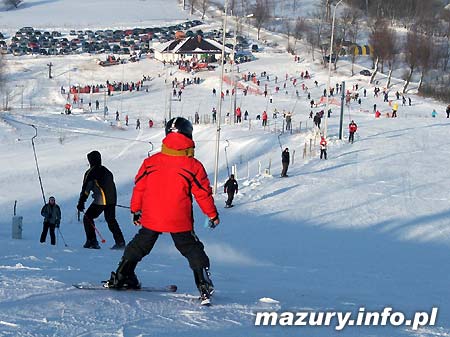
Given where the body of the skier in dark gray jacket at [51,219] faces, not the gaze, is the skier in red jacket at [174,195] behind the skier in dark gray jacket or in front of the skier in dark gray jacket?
in front

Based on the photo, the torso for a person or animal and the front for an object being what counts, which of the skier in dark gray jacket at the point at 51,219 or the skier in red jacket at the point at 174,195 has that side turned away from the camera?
the skier in red jacket

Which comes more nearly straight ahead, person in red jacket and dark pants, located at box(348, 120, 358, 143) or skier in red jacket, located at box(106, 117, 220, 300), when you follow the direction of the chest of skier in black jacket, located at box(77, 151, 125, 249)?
the person in red jacket and dark pants

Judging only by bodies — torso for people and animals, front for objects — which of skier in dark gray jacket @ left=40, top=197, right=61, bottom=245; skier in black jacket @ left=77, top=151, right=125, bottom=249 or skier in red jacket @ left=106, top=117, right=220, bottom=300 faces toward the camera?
skier in dark gray jacket @ left=40, top=197, right=61, bottom=245

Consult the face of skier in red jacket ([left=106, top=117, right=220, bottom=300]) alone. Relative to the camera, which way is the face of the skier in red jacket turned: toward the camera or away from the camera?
away from the camera

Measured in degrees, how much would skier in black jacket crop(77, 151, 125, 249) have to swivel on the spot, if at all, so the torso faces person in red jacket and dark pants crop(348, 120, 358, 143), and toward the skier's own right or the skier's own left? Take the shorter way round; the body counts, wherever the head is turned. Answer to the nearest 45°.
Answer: approximately 90° to the skier's own right

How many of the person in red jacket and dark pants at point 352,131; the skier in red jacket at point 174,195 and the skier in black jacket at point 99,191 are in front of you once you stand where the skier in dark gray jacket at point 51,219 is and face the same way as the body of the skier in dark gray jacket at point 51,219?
2

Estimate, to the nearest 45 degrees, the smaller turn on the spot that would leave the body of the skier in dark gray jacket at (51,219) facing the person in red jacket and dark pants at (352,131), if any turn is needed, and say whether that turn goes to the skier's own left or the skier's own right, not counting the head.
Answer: approximately 135° to the skier's own left

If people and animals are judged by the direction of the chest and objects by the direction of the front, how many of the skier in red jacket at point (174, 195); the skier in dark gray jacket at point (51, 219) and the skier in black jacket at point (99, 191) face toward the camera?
1

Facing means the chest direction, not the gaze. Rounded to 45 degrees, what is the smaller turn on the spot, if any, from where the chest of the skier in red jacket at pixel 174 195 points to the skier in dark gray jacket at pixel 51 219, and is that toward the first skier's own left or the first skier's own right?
0° — they already face them

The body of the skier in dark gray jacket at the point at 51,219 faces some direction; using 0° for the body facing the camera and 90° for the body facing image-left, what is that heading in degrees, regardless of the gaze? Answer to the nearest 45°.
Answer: approximately 0°

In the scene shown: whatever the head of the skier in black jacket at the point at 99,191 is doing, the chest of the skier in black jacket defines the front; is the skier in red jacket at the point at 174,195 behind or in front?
behind

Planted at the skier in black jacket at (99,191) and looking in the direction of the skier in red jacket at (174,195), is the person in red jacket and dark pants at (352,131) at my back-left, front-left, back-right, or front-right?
back-left

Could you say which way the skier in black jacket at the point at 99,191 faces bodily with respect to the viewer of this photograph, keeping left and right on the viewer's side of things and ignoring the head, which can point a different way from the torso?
facing away from the viewer and to the left of the viewer

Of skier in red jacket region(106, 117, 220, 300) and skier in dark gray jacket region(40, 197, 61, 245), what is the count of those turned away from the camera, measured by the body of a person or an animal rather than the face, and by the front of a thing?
1

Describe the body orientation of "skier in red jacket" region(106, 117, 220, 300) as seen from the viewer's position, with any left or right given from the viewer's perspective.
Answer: facing away from the viewer
